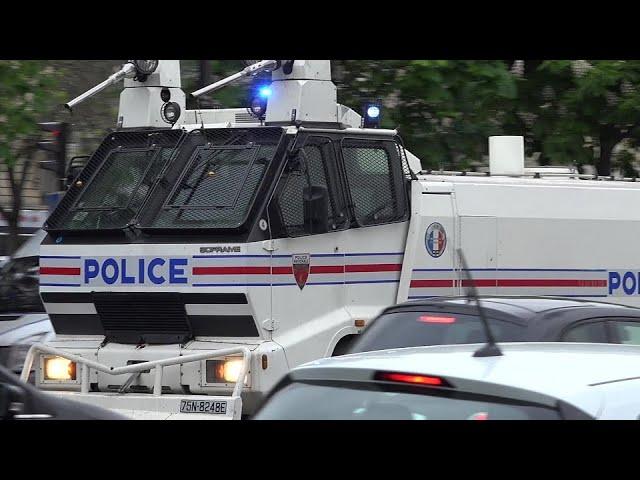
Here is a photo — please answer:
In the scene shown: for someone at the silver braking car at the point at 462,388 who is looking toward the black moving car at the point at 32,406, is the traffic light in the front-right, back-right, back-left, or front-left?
front-right

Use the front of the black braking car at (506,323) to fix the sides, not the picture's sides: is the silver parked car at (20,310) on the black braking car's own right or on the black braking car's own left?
on the black braking car's own left

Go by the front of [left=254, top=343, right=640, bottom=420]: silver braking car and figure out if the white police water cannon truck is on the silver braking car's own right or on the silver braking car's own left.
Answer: on the silver braking car's own left

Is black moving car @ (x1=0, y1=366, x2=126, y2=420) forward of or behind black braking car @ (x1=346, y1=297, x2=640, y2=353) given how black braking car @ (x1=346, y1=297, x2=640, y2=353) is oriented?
behind

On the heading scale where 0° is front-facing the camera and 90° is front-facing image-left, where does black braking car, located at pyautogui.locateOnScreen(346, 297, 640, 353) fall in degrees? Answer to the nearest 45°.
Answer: approximately 225°

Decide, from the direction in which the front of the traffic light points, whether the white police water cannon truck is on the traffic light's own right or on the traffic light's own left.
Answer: on the traffic light's own left

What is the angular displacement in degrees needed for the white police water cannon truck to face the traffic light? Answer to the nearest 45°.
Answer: approximately 90° to its right

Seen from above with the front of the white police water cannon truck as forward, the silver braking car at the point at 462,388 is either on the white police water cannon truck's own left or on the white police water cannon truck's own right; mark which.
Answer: on the white police water cannon truck's own left

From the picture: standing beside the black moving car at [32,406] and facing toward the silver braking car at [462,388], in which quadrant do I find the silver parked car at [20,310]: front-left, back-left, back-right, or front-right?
back-left

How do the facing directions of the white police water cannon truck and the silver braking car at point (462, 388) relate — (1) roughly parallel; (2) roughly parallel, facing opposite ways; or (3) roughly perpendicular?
roughly parallel, facing opposite ways

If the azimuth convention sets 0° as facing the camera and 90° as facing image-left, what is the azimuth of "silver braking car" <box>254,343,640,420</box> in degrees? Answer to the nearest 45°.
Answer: approximately 225°
